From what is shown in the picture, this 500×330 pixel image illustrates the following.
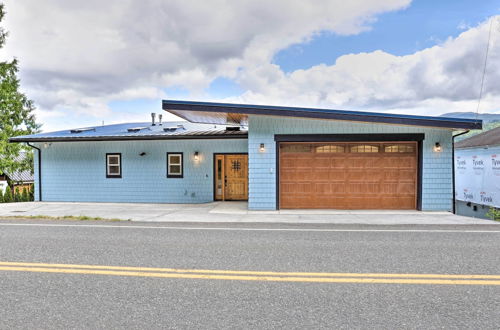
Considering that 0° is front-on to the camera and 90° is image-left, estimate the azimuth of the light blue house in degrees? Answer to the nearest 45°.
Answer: approximately 0°

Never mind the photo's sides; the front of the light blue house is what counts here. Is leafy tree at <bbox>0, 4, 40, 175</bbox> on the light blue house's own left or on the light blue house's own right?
on the light blue house's own right

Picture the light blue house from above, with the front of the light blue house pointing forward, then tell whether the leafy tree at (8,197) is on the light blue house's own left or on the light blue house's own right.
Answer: on the light blue house's own right

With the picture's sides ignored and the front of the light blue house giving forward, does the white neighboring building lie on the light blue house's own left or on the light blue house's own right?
on the light blue house's own left
